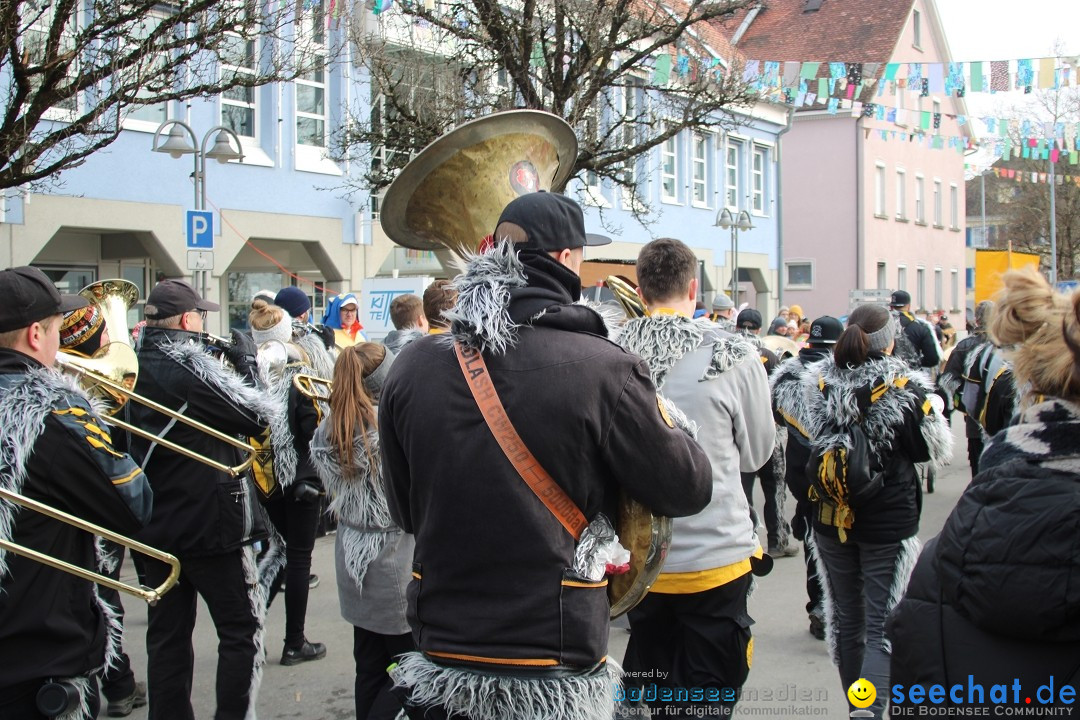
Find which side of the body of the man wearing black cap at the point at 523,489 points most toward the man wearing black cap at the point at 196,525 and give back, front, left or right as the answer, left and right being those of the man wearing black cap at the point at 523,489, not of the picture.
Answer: left

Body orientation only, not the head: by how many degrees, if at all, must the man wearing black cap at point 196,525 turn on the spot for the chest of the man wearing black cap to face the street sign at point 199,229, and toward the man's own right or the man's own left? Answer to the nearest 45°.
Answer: approximately 45° to the man's own left

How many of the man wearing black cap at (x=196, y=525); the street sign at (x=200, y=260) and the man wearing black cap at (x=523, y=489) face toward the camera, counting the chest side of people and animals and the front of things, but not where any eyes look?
1

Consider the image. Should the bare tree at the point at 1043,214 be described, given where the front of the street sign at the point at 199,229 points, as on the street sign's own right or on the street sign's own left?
on the street sign's own left

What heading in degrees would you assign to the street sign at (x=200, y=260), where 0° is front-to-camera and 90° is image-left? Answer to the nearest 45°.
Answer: approximately 0°

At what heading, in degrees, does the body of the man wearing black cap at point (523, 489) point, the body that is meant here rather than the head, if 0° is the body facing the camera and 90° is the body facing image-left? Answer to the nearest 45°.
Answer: approximately 225°

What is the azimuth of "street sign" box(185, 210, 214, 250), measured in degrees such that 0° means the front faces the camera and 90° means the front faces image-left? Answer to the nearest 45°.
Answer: approximately 0°

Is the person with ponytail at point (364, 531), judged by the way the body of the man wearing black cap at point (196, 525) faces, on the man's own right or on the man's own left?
on the man's own right

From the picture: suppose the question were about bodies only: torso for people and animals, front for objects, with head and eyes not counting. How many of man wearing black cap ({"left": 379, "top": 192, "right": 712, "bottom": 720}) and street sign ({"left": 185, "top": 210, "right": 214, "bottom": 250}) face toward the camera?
1

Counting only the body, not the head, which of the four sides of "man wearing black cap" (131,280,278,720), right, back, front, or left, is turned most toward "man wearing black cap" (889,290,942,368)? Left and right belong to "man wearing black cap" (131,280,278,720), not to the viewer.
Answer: front
